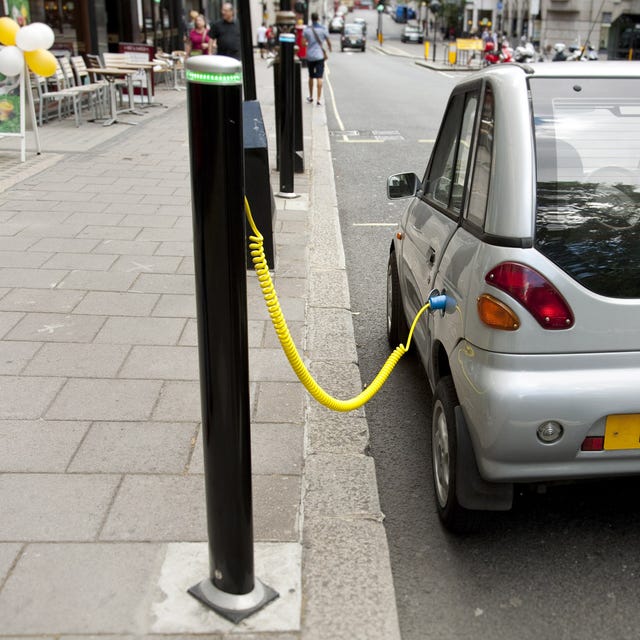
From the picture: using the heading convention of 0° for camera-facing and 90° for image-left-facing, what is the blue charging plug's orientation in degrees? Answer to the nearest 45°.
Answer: approximately 270°

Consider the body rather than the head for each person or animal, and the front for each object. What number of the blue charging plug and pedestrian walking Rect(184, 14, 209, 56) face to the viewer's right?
1

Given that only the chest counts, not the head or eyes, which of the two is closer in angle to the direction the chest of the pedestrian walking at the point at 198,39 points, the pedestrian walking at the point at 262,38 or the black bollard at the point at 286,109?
the black bollard

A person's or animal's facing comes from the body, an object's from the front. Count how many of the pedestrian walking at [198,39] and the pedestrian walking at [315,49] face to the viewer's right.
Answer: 0

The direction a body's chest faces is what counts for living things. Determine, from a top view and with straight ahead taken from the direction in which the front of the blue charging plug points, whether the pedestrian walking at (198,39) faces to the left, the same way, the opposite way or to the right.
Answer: to the right

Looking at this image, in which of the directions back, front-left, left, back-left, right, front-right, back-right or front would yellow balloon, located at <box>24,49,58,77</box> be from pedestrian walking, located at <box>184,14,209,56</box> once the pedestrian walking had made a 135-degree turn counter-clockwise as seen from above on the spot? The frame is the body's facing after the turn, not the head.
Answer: back-right

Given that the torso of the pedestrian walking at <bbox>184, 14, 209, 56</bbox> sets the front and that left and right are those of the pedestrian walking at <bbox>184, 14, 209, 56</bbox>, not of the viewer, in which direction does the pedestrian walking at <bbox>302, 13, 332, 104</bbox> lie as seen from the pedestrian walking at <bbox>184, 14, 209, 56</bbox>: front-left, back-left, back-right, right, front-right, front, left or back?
front-left

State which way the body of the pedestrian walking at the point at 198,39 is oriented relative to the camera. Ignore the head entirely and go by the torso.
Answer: toward the camera
